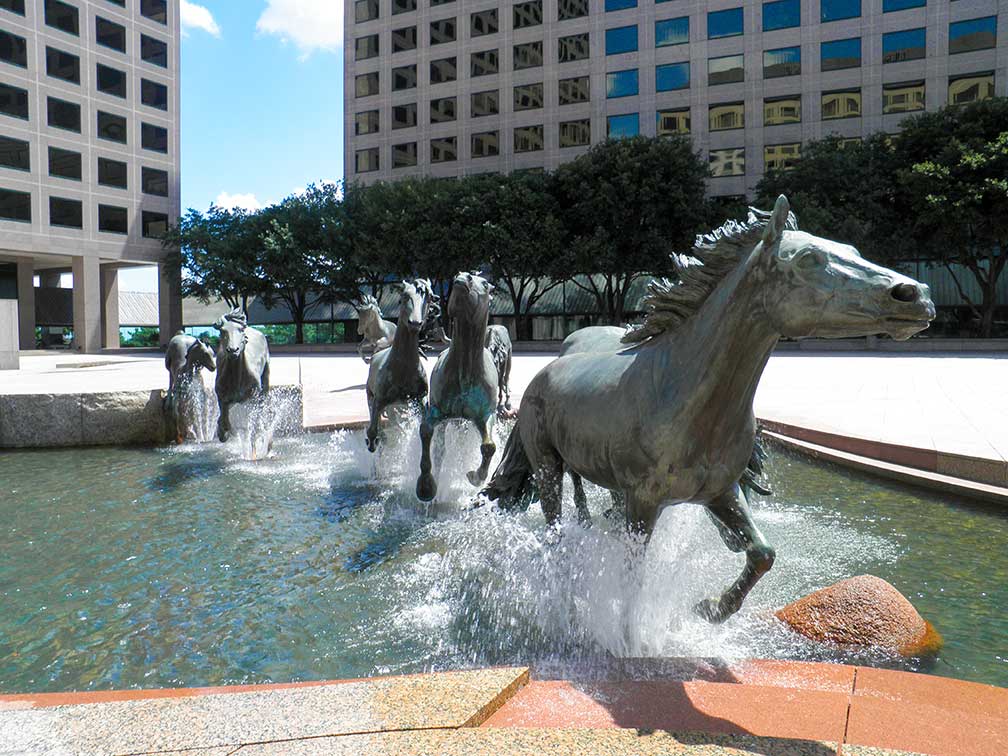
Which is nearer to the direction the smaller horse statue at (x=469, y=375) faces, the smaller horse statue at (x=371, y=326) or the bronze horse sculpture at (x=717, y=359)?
the bronze horse sculpture

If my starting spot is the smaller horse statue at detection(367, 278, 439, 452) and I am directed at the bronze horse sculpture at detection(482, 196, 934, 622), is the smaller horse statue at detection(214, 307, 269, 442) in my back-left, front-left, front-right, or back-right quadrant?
back-right

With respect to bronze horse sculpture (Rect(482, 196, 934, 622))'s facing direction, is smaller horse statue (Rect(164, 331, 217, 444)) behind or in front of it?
behind

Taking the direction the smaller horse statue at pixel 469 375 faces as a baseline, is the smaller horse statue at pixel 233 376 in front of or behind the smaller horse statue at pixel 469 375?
behind

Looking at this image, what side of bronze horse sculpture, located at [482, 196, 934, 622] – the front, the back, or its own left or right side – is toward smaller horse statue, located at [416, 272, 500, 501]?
back

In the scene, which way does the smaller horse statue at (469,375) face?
toward the camera

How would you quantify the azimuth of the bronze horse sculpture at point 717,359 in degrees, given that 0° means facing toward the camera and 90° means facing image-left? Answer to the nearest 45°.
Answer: approximately 315°

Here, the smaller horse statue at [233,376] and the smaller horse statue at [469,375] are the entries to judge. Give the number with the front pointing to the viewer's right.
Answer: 0

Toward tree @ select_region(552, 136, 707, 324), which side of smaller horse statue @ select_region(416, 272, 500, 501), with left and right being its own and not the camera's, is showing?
back

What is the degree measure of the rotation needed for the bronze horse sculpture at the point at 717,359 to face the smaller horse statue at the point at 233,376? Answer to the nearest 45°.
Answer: approximately 180°

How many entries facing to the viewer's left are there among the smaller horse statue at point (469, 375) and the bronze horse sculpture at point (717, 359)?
0

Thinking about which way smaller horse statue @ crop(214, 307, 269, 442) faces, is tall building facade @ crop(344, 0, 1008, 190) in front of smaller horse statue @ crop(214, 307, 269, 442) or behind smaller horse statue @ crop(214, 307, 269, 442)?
behind

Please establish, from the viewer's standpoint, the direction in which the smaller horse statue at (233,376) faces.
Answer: facing the viewer and to the left of the viewer

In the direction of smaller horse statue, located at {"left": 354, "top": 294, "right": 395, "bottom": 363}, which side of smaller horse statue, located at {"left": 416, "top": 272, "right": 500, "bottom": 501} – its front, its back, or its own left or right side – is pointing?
back

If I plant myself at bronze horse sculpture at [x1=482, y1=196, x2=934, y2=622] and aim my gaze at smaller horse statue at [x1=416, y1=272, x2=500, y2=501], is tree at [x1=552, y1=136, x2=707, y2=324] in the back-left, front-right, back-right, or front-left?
front-right

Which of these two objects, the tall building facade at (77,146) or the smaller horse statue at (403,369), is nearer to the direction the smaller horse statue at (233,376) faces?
the smaller horse statue
